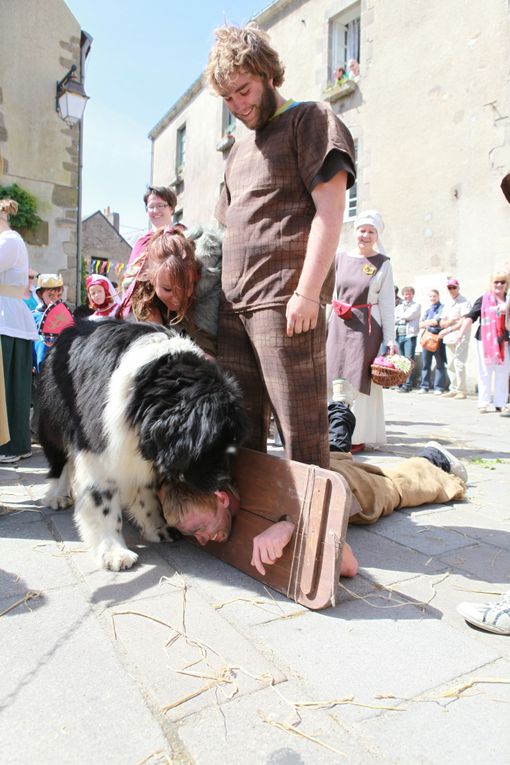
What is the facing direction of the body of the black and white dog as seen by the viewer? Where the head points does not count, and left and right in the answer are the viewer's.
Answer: facing the viewer and to the right of the viewer

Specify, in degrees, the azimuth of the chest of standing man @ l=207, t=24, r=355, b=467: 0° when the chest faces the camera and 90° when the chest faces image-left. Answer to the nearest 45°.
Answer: approximately 45°

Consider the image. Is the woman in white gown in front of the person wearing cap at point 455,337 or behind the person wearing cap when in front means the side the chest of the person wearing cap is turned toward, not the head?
in front

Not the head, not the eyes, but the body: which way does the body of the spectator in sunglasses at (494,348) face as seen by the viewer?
toward the camera

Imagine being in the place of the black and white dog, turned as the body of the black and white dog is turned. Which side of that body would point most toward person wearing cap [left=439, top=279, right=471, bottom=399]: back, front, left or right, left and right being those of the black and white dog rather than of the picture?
left

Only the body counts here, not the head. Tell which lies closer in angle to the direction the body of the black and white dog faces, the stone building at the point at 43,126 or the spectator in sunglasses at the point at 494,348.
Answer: the spectator in sunglasses

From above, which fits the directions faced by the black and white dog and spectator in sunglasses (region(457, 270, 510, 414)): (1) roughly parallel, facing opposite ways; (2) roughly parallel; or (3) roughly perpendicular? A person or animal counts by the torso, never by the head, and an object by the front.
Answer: roughly perpendicular

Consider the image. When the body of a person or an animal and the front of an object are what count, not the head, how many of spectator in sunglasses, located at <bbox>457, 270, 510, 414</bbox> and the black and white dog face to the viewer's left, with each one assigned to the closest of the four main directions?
0

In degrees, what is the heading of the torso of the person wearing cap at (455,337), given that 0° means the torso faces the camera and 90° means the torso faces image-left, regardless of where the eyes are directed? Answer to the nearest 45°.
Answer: approximately 45°

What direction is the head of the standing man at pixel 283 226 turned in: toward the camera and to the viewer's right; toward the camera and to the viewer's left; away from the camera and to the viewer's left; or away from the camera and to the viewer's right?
toward the camera and to the viewer's left

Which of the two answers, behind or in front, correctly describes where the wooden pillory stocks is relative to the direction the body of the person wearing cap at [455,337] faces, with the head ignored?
in front
